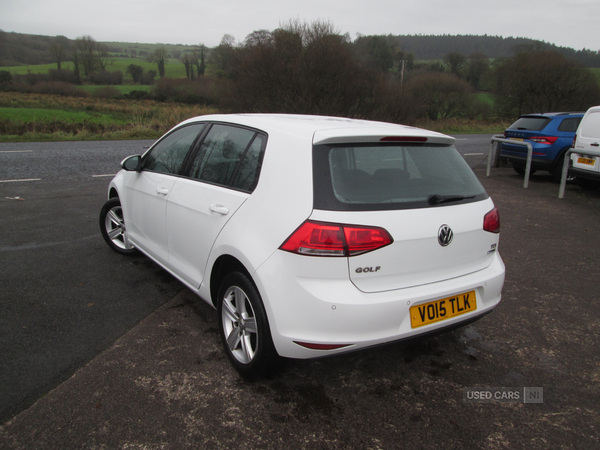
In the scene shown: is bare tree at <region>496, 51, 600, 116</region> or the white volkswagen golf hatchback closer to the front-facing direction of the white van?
the bare tree

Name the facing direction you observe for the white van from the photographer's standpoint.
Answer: facing away from the viewer and to the right of the viewer

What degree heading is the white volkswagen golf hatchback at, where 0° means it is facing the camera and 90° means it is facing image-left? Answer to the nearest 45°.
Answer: approximately 135°

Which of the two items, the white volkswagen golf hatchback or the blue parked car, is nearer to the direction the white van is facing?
the blue parked car

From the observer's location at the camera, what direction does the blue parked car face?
facing away from the viewer and to the right of the viewer

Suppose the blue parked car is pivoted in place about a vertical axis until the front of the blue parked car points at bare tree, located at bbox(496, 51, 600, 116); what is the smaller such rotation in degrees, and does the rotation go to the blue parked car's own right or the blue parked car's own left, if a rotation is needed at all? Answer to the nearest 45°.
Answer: approximately 45° to the blue parked car's own left

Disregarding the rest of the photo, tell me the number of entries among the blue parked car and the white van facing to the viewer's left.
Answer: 0

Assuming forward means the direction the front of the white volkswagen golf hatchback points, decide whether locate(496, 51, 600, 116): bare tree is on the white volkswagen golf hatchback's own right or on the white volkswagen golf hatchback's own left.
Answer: on the white volkswagen golf hatchback's own right

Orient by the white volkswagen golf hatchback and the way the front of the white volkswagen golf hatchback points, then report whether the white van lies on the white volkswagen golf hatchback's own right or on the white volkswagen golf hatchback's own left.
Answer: on the white volkswagen golf hatchback's own right

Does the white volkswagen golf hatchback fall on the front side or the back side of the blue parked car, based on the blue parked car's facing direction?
on the back side

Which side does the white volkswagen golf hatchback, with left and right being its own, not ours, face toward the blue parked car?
right

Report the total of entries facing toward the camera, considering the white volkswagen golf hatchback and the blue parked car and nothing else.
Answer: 0
